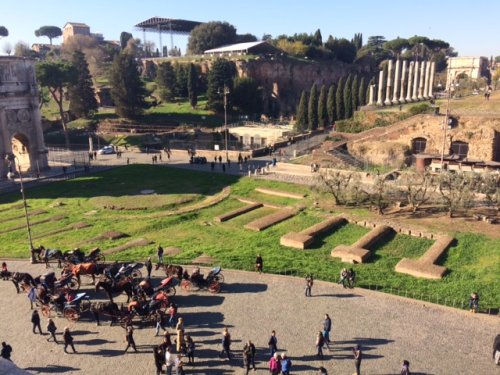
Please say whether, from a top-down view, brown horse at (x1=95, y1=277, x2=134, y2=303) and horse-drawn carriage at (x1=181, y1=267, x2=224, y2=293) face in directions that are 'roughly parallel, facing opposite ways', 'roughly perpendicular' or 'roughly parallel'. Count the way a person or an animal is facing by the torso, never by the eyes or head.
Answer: roughly parallel

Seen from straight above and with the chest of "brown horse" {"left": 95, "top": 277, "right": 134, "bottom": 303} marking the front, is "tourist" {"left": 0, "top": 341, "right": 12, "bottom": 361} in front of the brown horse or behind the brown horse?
in front

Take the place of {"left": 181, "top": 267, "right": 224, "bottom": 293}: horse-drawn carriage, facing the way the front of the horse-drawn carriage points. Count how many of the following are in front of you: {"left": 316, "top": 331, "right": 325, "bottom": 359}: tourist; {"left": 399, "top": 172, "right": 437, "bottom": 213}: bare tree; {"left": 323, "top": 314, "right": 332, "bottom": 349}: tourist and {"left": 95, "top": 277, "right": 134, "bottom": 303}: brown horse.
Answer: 1

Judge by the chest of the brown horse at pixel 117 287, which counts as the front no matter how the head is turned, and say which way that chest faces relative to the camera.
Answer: to the viewer's left

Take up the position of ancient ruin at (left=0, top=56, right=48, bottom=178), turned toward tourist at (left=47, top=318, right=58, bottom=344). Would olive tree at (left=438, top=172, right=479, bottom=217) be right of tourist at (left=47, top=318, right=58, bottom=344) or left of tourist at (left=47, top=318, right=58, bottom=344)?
left

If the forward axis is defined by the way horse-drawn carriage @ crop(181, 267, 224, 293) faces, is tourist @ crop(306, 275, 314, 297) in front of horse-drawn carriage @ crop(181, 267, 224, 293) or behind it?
behind

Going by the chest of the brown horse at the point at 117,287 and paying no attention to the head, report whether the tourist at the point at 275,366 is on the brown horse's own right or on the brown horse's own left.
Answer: on the brown horse's own left

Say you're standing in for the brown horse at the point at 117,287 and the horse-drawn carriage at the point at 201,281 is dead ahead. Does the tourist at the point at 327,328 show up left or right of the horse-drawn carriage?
right

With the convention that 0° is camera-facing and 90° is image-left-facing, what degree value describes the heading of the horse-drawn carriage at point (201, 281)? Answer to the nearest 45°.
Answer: approximately 90°

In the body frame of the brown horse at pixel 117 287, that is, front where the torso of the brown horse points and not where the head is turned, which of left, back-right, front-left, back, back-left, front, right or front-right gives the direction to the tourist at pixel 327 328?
back-left

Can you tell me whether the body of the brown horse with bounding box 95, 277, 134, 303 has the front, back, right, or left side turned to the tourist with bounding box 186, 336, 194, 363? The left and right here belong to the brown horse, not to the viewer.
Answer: left

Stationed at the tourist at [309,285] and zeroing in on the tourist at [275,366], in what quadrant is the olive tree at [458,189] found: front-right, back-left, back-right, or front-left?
back-left

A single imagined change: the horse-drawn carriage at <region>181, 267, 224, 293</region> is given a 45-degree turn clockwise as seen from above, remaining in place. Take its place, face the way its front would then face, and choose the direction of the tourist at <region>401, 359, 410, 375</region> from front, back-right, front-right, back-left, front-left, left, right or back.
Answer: back

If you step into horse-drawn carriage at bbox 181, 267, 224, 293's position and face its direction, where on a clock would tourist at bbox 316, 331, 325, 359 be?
The tourist is roughly at 8 o'clock from the horse-drawn carriage.

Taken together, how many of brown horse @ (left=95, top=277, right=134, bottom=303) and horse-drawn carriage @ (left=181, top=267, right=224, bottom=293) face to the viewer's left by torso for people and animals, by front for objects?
2

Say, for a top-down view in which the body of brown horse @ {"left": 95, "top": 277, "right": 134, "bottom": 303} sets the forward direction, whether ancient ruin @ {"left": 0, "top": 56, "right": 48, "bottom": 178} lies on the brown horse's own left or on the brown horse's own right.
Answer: on the brown horse's own right

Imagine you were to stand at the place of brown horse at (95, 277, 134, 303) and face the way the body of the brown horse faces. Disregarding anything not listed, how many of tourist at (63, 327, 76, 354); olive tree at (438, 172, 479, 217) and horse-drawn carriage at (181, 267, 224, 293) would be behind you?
2

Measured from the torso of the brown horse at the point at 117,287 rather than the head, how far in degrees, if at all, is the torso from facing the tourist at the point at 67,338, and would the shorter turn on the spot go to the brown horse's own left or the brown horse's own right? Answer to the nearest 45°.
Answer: approximately 45° to the brown horse's own left

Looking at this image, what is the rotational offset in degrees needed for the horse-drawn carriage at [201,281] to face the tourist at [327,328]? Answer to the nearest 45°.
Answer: approximately 135° to its left
